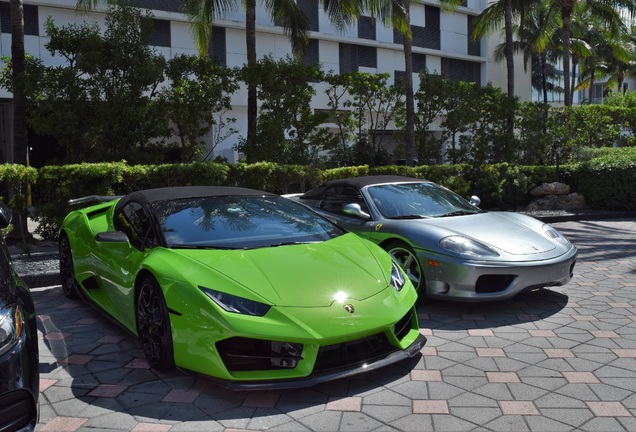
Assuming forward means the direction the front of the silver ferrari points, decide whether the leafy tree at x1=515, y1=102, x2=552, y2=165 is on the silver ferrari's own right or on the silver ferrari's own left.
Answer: on the silver ferrari's own left

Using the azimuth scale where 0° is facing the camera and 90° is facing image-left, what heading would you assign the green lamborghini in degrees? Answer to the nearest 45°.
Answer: approximately 315°

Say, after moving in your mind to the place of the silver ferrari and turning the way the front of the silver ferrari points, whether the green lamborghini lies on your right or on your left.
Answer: on your right

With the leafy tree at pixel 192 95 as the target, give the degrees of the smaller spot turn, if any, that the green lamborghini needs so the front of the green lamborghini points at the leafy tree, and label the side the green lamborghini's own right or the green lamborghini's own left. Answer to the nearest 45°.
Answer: approximately 135° to the green lamborghini's own left

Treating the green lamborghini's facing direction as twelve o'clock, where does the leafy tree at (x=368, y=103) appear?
The leafy tree is roughly at 8 o'clock from the green lamborghini.

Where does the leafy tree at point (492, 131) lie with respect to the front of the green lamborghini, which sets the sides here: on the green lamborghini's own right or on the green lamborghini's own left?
on the green lamborghini's own left

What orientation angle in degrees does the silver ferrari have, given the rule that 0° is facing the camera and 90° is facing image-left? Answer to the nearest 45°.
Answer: approximately 315°

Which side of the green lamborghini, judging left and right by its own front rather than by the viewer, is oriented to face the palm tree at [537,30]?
left

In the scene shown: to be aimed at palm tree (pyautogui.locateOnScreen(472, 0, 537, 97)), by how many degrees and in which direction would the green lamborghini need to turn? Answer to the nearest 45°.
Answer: approximately 90° to its left

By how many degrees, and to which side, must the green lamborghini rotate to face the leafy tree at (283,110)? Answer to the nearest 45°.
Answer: approximately 135° to its left

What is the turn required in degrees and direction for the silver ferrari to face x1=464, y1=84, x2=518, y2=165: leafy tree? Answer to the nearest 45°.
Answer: approximately 135° to its left
